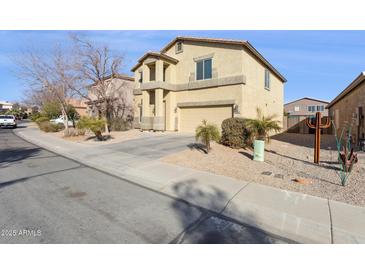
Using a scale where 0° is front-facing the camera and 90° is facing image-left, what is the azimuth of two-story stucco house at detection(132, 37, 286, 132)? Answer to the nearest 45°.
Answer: approximately 45°

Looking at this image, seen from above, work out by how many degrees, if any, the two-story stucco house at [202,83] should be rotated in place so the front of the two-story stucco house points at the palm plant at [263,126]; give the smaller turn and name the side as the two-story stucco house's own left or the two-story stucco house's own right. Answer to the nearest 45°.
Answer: approximately 45° to the two-story stucco house's own left

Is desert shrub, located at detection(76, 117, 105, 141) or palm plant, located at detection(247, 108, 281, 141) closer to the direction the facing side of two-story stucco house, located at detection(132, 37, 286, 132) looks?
the desert shrub

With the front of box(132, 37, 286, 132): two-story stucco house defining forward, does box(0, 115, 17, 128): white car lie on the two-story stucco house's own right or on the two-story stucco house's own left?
on the two-story stucco house's own right

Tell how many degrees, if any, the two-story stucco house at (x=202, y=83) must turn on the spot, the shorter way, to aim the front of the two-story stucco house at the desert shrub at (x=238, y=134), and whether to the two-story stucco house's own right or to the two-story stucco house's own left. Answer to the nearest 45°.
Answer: approximately 45° to the two-story stucco house's own left

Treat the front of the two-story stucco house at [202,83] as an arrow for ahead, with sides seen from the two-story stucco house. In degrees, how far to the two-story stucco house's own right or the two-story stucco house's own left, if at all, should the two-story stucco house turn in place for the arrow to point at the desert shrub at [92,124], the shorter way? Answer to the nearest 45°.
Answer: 0° — it already faces it
